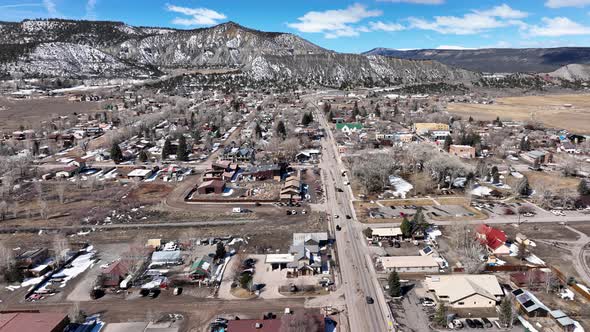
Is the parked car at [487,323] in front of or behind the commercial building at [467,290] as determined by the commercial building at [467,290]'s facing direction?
in front

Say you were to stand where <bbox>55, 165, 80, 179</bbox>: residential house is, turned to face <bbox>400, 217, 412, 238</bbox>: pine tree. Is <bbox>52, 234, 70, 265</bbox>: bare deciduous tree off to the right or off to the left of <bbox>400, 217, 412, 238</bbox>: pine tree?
right

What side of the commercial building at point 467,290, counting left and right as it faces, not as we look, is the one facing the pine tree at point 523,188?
back

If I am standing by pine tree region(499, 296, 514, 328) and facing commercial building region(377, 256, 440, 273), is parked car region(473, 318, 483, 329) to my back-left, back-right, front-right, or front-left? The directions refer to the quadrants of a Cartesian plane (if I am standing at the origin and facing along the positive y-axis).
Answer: front-left

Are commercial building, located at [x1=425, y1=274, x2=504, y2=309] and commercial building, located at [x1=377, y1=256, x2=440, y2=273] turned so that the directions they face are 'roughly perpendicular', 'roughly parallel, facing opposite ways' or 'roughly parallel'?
roughly parallel

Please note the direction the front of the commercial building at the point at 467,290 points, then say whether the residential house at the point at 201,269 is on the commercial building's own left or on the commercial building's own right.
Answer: on the commercial building's own right

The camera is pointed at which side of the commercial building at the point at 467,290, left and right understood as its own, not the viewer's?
front

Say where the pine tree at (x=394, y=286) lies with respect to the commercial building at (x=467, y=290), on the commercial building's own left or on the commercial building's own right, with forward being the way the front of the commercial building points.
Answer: on the commercial building's own right
